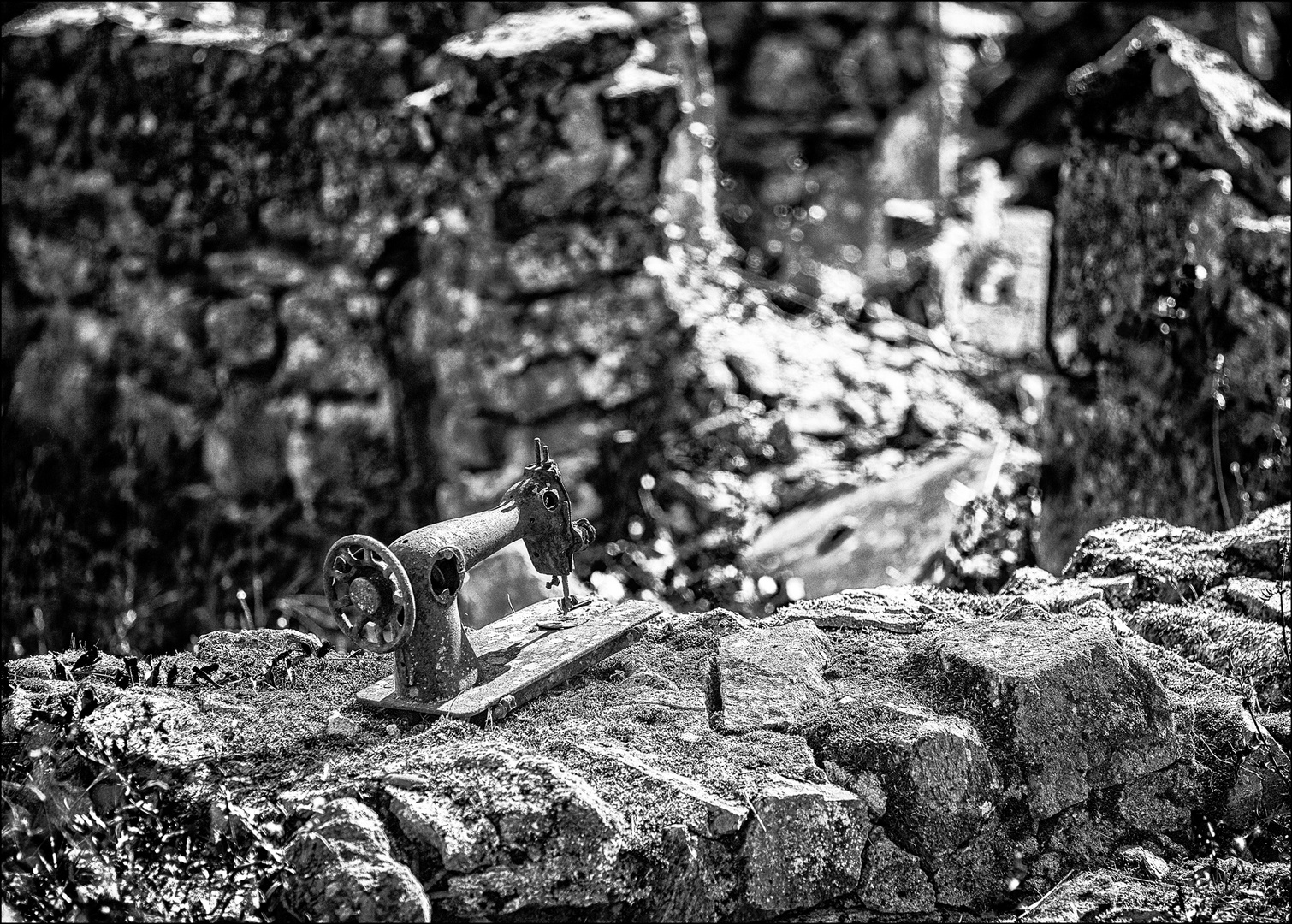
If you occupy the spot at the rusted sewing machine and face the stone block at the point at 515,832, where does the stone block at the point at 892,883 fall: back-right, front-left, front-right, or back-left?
front-left

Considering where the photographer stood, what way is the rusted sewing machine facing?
facing away from the viewer and to the left of the viewer

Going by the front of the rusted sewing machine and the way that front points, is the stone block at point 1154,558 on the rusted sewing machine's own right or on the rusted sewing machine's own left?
on the rusted sewing machine's own right

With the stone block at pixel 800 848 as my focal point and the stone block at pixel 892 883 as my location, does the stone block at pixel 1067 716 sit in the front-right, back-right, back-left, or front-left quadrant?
back-right

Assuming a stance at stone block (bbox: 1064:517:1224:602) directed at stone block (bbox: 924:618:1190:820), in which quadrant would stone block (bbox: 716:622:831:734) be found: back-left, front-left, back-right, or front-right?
front-right

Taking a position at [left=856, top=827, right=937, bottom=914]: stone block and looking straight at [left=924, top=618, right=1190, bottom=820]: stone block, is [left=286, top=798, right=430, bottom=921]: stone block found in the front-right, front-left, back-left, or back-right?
back-left
